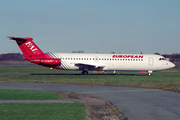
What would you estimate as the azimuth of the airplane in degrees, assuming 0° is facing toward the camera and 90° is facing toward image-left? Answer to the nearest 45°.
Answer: approximately 270°
